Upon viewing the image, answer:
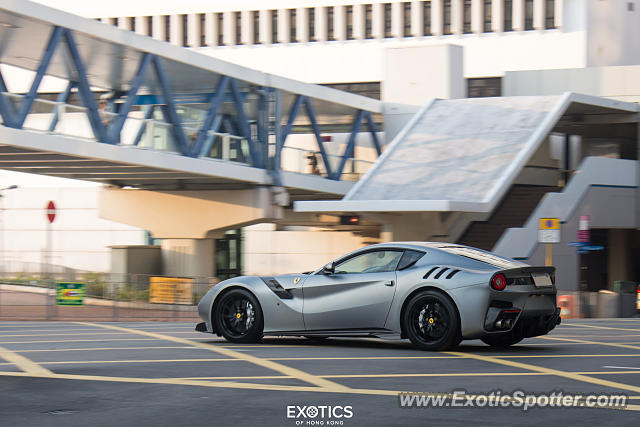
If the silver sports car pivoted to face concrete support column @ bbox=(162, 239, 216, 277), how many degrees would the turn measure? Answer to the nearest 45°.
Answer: approximately 45° to its right

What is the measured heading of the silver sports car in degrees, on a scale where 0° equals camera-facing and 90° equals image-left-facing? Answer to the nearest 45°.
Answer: approximately 135°
